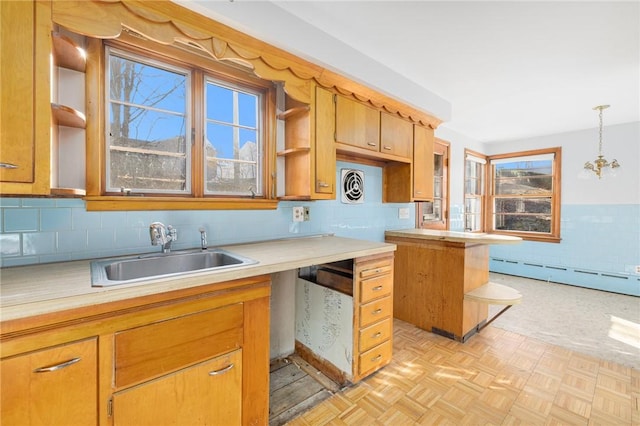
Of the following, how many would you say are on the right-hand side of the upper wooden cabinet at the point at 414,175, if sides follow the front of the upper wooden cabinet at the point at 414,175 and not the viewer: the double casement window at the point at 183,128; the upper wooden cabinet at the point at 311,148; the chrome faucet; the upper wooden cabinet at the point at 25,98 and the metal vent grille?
5

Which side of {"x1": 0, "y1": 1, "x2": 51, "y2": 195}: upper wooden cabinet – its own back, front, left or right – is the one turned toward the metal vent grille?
left

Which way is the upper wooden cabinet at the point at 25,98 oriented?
toward the camera

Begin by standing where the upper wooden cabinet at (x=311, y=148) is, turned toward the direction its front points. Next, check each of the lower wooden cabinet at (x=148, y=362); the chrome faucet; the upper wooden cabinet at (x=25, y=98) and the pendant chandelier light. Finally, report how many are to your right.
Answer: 3

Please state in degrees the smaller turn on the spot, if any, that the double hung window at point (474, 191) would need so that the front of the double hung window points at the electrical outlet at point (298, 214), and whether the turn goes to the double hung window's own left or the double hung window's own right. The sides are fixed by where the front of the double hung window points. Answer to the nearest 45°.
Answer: approximately 45° to the double hung window's own right

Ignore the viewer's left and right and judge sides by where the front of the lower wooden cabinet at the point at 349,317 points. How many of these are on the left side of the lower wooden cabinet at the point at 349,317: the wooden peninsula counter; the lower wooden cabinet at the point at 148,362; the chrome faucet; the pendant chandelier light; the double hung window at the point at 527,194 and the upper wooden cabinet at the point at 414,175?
4

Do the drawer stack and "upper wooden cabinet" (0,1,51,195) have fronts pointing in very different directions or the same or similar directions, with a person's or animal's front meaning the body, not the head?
same or similar directions

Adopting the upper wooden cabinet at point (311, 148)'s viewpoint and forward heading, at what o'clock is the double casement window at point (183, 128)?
The double casement window is roughly at 4 o'clock from the upper wooden cabinet.

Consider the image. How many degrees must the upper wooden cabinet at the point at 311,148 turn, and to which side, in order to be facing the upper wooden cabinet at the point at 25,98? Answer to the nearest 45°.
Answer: approximately 90° to its right

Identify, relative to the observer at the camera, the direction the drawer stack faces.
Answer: facing the viewer and to the right of the viewer

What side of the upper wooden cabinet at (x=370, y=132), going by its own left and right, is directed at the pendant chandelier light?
left
